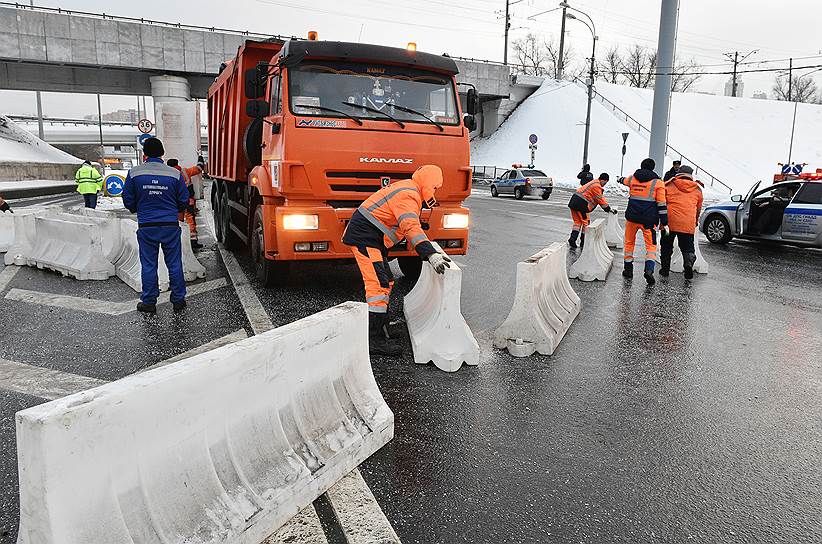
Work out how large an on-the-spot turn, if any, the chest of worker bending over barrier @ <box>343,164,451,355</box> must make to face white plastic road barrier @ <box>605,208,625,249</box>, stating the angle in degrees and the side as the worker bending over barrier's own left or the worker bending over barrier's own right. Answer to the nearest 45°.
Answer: approximately 45° to the worker bending over barrier's own left

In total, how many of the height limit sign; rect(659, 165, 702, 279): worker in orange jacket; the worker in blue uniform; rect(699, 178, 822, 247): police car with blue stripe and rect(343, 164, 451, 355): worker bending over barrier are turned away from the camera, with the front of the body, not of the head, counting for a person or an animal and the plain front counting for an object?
2

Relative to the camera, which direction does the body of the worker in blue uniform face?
away from the camera

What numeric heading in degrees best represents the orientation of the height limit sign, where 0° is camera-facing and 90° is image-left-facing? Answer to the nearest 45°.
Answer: approximately 0°

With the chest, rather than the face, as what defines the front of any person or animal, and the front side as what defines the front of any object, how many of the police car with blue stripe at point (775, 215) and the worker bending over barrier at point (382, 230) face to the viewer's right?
1

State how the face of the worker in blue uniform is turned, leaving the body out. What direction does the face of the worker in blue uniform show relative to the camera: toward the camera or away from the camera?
away from the camera

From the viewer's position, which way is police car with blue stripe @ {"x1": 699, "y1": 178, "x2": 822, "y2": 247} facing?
facing to the left of the viewer

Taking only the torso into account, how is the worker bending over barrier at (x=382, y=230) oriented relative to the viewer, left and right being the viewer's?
facing to the right of the viewer

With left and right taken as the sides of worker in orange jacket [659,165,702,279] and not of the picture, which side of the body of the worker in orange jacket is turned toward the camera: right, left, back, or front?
back

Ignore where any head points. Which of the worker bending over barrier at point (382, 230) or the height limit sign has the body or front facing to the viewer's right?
the worker bending over barrier

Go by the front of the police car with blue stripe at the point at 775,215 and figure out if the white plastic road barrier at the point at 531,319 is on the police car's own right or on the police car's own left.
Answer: on the police car's own left
